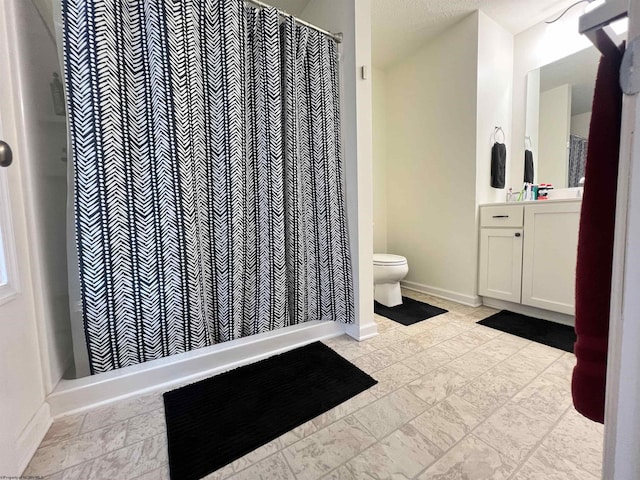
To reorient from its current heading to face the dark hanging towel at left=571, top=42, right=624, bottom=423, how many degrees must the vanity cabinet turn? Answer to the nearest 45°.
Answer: approximately 45° to its left

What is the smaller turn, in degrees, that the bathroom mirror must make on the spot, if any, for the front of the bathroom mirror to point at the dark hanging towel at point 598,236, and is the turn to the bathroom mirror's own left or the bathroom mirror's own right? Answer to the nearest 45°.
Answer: approximately 45° to the bathroom mirror's own left

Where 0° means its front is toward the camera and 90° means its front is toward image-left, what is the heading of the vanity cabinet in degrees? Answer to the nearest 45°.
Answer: approximately 45°

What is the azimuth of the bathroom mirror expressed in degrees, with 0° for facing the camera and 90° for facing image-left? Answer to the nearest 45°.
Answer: approximately 45°
